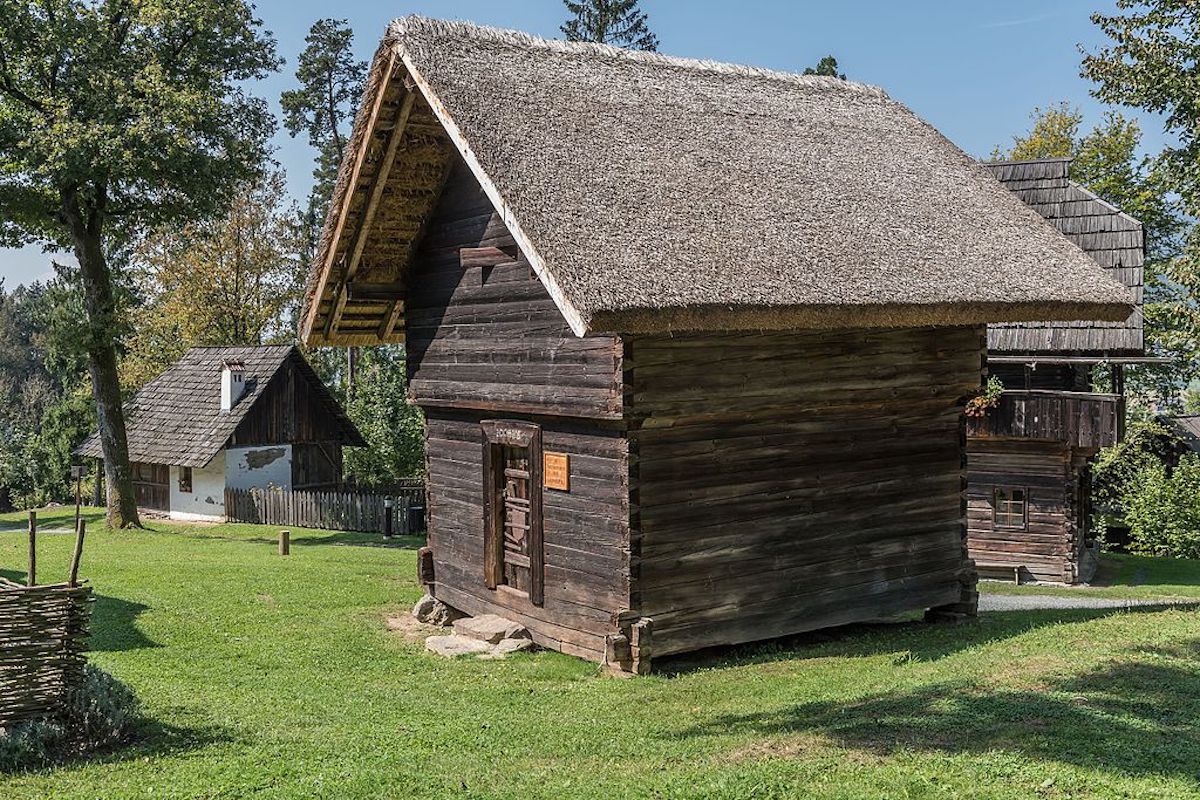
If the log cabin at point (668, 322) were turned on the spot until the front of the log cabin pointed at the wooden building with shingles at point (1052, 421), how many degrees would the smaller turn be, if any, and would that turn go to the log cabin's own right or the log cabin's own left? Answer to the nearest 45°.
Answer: approximately 180°

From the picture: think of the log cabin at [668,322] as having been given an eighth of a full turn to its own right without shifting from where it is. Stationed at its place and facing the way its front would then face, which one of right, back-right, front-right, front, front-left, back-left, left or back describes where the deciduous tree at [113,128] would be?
front-right

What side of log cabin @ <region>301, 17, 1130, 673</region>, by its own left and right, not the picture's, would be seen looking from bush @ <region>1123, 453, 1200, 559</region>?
back

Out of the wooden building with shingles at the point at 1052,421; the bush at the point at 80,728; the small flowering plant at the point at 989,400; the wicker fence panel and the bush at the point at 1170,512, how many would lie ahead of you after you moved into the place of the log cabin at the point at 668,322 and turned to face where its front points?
2

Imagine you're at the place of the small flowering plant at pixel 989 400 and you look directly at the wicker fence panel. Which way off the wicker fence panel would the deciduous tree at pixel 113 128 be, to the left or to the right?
right

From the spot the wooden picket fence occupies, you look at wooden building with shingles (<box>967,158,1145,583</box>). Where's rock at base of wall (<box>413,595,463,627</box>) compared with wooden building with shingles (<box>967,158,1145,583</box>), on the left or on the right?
right

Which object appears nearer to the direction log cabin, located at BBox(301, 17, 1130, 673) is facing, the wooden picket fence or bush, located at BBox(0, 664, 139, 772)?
the bush

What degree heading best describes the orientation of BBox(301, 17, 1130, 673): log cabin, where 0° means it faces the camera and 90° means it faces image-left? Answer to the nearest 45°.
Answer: approximately 45°

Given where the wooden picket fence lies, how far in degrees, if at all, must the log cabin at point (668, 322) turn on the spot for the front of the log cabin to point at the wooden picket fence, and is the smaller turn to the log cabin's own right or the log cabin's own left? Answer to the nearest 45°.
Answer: approximately 90° to the log cabin's own right

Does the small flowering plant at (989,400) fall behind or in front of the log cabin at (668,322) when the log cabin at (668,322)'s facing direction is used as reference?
behind
